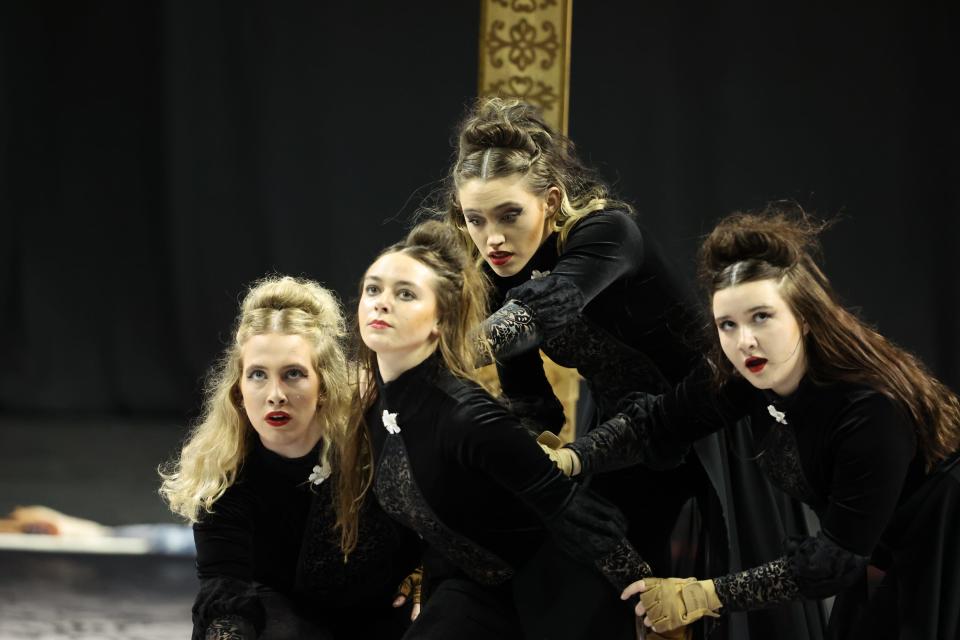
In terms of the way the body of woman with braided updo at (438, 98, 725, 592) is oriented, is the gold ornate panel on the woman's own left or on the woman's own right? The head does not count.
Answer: on the woman's own right

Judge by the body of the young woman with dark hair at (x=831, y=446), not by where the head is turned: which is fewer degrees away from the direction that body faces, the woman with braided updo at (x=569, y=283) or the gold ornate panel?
the woman with braided updo

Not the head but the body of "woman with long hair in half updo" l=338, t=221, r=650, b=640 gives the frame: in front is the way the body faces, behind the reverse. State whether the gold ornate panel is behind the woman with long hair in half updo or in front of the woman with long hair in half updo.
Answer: behind

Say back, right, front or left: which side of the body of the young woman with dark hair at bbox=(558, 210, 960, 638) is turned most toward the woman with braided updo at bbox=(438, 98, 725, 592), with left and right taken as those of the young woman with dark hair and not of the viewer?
right

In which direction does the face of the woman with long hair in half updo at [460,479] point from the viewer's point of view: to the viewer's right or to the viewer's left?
to the viewer's left

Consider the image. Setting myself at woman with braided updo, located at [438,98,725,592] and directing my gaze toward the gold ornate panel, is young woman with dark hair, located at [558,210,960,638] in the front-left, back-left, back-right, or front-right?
back-right

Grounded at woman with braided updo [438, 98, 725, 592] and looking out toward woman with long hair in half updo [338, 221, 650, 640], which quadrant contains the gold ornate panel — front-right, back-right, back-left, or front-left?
back-right

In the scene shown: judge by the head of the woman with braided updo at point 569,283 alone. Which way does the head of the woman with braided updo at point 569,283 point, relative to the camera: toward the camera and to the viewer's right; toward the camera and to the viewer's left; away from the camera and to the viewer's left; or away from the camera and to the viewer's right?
toward the camera and to the viewer's left
